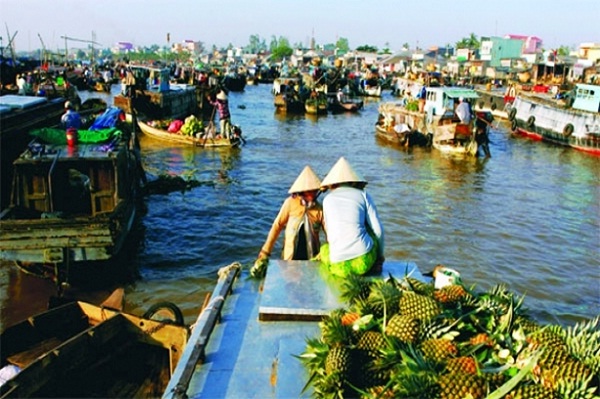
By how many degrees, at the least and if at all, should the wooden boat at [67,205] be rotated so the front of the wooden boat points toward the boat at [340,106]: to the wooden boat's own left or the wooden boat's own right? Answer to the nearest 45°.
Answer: approximately 45° to the wooden boat's own right

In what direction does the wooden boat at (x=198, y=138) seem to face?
to the viewer's left

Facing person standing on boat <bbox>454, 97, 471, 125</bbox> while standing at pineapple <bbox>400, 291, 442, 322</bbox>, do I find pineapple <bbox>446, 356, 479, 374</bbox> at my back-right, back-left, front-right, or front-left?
back-right

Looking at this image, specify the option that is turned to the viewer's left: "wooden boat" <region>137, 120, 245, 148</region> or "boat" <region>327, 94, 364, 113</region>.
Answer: the wooden boat

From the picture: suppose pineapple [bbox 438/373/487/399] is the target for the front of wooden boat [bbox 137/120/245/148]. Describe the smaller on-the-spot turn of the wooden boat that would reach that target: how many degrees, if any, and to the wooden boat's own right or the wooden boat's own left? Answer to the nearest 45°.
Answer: approximately 90° to the wooden boat's own left

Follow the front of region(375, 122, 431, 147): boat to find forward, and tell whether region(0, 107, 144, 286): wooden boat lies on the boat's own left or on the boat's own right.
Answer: on the boat's own left

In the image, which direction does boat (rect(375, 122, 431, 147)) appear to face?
to the viewer's left
